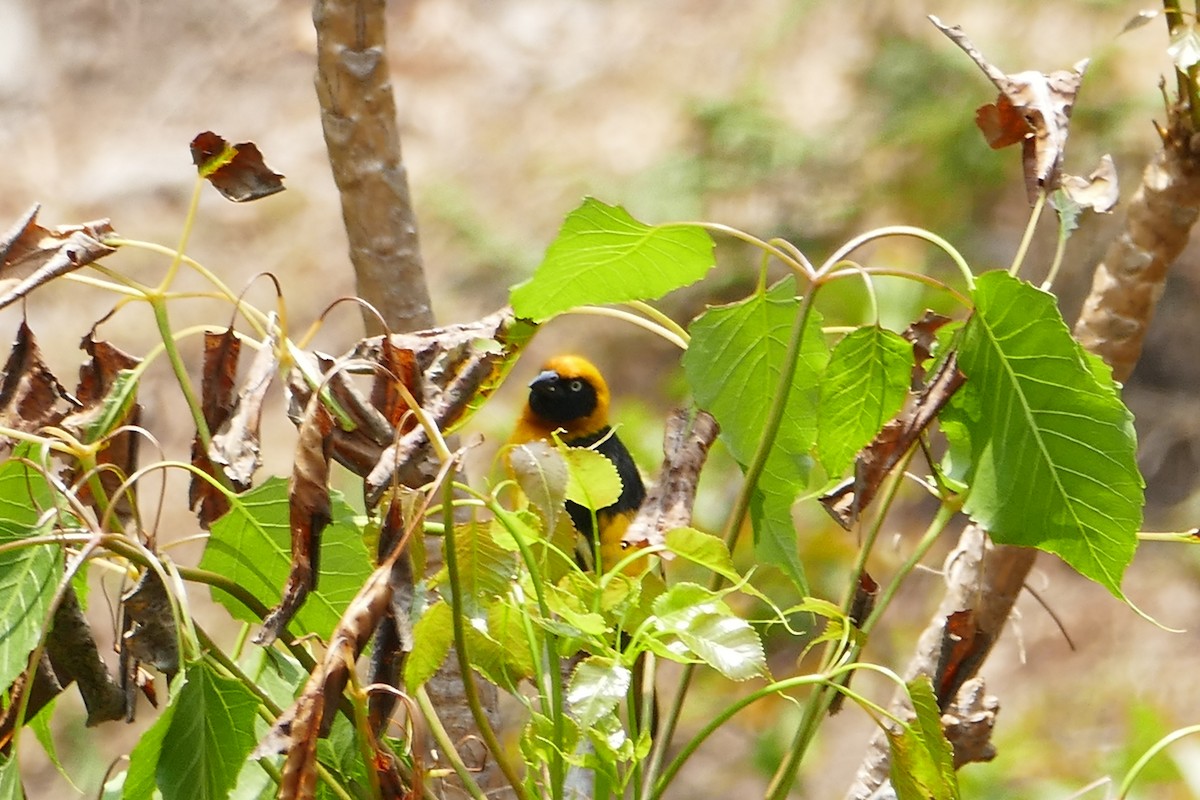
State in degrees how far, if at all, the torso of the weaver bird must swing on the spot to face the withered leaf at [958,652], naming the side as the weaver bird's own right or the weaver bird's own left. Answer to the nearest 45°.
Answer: approximately 45° to the weaver bird's own left

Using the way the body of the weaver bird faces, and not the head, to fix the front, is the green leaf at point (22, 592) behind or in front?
in front

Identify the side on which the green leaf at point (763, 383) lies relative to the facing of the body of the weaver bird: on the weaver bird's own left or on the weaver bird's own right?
on the weaver bird's own left

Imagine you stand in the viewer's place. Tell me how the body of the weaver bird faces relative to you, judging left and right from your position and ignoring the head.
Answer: facing the viewer and to the left of the viewer

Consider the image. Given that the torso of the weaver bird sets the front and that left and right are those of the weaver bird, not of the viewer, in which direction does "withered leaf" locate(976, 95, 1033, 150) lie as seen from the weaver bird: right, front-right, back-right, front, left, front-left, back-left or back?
front-left

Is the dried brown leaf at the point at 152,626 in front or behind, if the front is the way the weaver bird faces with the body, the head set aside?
in front

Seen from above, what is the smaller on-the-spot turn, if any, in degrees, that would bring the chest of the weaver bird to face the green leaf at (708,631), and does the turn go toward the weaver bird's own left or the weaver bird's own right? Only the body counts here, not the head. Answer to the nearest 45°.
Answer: approximately 45° to the weaver bird's own left
